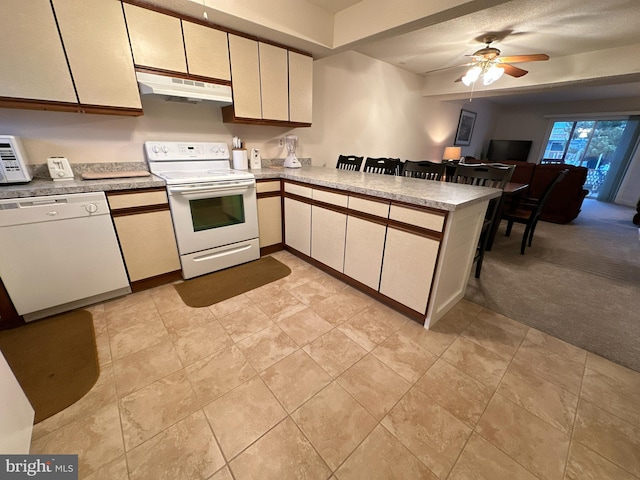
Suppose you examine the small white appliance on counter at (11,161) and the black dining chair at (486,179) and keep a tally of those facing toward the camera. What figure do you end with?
1

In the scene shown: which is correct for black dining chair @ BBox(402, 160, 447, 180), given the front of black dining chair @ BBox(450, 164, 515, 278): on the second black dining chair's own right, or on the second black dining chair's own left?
on the second black dining chair's own left

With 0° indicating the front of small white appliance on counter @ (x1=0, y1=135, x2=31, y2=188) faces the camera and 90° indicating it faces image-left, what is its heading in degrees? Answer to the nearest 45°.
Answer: approximately 0°

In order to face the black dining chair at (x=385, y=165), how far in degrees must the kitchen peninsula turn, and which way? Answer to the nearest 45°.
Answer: approximately 180°

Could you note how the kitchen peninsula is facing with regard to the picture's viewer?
facing the viewer and to the left of the viewer

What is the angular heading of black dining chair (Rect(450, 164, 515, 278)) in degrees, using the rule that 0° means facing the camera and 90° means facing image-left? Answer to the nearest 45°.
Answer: approximately 180°

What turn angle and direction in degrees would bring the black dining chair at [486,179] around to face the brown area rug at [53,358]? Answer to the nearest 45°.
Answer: approximately 135° to its left

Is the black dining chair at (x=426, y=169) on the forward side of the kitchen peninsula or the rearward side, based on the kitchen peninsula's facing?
on the rearward side
